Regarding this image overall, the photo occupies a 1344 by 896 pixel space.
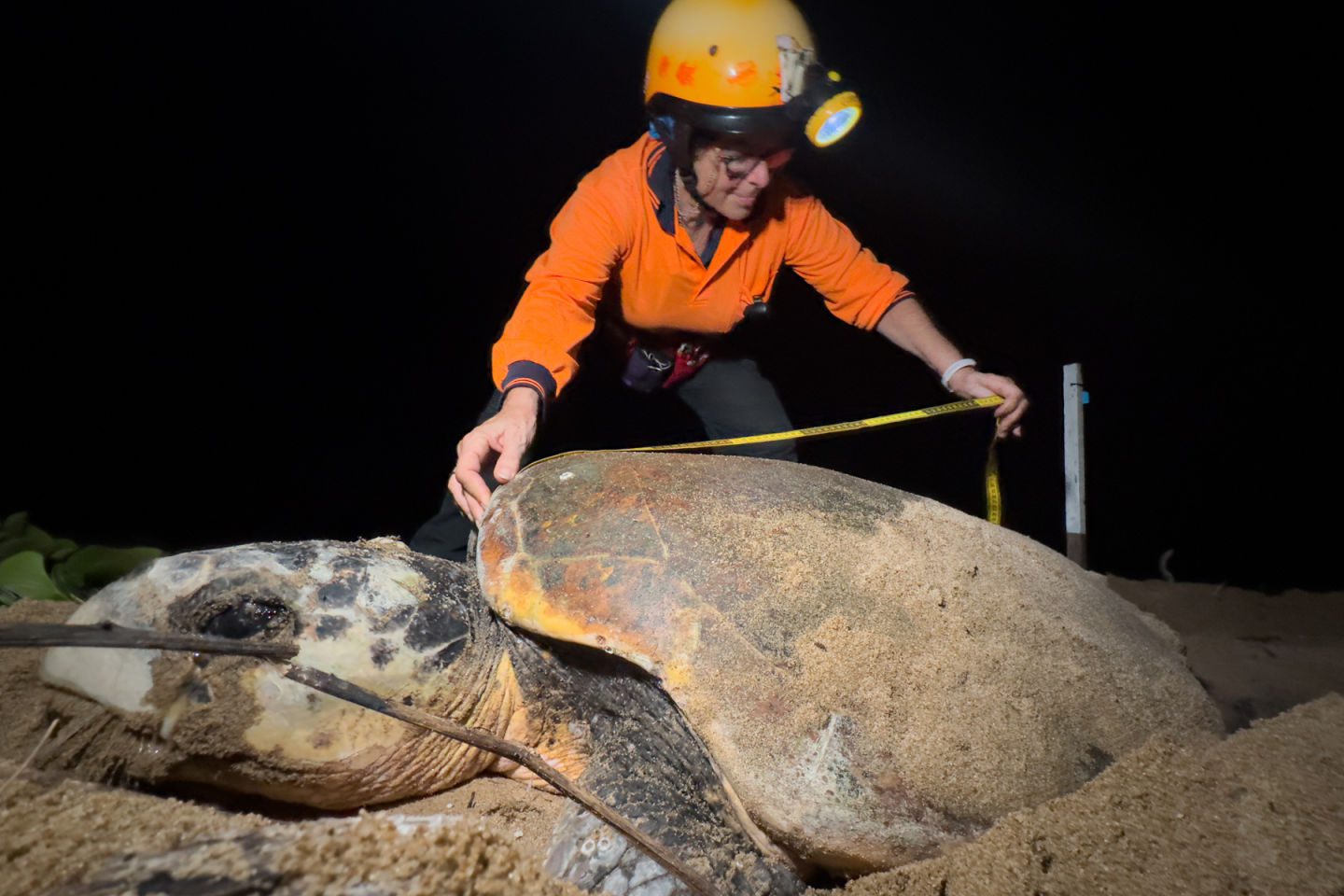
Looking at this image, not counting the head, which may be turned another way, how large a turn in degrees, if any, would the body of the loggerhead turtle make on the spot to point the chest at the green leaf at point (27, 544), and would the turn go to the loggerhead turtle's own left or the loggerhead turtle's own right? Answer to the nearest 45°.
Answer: approximately 45° to the loggerhead turtle's own right

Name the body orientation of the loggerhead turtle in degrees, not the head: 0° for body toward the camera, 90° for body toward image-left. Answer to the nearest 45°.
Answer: approximately 90°

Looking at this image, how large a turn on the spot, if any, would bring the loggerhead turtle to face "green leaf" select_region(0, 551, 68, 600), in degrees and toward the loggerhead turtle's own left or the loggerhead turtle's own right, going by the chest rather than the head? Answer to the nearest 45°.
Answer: approximately 45° to the loggerhead turtle's own right

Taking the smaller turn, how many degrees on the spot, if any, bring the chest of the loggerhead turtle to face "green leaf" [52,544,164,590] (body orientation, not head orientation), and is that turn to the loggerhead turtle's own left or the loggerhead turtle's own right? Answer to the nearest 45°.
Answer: approximately 45° to the loggerhead turtle's own right

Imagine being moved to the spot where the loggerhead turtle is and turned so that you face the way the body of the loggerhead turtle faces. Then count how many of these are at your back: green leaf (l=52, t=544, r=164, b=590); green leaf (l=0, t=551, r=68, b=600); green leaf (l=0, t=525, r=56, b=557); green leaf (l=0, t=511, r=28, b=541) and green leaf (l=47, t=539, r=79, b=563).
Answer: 0

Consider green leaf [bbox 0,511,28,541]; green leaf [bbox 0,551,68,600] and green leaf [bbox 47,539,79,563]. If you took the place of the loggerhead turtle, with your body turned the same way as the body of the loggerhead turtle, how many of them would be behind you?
0

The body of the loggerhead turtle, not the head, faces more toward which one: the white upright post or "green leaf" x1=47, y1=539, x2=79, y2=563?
the green leaf

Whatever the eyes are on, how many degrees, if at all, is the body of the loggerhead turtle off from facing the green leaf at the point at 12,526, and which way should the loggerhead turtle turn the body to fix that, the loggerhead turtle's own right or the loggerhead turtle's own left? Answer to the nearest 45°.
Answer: approximately 45° to the loggerhead turtle's own right

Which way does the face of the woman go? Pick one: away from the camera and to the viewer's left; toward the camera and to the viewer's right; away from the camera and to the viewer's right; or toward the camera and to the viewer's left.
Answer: toward the camera and to the viewer's right

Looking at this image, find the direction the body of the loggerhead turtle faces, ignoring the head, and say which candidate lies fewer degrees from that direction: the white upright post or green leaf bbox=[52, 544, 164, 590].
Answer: the green leaf

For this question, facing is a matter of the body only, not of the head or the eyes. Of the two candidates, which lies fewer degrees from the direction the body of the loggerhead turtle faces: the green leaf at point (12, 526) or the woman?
the green leaf
